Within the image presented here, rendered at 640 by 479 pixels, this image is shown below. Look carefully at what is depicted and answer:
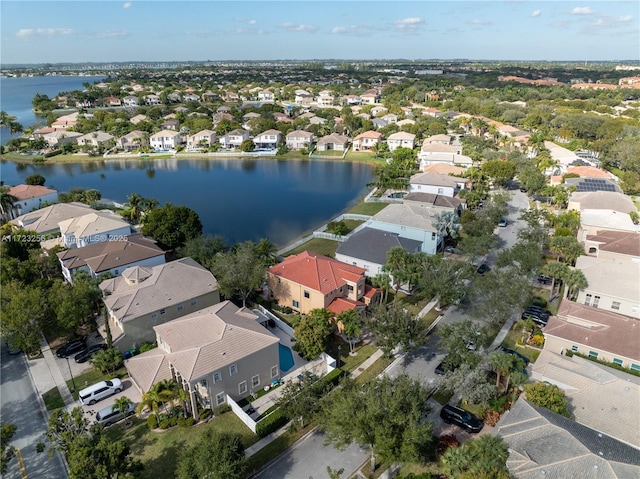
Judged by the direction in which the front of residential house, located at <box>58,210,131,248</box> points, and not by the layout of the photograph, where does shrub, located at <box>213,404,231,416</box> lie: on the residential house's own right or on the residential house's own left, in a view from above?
on the residential house's own left

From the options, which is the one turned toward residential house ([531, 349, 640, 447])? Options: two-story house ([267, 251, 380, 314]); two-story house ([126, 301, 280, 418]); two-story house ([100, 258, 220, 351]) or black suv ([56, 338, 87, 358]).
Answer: two-story house ([267, 251, 380, 314])

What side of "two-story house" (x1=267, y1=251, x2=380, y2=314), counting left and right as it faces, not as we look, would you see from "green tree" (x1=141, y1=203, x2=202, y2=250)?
back

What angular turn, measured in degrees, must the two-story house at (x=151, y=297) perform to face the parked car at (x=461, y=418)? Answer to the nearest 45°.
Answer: approximately 90° to its left

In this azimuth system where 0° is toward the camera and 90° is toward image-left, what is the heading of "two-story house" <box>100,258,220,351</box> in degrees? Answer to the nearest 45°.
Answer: approximately 45°

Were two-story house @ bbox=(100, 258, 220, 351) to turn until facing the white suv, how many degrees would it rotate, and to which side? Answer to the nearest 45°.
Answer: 0° — it already faces it

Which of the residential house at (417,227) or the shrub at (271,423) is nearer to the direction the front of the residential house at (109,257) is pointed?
the shrub

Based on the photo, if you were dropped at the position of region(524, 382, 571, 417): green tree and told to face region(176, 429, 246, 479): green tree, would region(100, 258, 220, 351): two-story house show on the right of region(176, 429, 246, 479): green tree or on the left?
right
